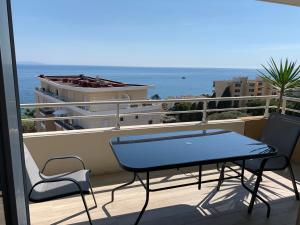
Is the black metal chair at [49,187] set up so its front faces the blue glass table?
yes

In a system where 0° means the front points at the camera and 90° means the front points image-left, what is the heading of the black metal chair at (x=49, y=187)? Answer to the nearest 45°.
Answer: approximately 270°

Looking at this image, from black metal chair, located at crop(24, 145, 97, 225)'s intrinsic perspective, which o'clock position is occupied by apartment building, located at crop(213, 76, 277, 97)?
The apartment building is roughly at 11 o'clock from the black metal chair.

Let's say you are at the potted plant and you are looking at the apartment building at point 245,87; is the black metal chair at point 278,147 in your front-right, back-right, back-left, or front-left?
back-left

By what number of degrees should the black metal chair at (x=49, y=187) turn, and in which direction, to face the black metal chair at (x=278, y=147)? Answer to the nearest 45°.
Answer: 0° — it already faces it

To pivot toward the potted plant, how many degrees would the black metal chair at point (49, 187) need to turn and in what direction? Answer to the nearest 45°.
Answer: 0° — it already faces it
